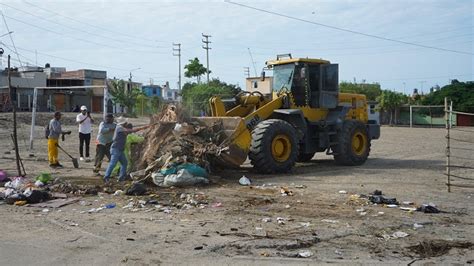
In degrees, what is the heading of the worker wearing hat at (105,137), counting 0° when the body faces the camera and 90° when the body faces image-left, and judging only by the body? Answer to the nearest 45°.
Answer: approximately 270°

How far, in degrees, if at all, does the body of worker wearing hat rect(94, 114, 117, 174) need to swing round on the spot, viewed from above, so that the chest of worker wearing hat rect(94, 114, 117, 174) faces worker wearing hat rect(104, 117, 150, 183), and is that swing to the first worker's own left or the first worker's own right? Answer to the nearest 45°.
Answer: approximately 90° to the first worker's own right

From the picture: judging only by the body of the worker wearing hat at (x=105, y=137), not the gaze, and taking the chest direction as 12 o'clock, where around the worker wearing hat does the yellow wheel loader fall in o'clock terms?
The yellow wheel loader is roughly at 12 o'clock from the worker wearing hat.

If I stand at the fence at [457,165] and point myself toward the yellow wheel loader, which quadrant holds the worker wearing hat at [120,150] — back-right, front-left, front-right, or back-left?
front-left

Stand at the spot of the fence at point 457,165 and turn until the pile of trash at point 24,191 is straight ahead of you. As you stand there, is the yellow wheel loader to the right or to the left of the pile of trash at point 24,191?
right

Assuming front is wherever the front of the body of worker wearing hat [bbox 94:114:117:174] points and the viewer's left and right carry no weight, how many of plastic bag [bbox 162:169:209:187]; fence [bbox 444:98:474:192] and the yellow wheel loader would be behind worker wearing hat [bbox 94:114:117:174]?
0

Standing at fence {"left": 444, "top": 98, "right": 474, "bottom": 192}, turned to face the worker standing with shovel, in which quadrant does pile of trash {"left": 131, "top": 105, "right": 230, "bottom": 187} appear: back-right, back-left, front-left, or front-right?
front-left

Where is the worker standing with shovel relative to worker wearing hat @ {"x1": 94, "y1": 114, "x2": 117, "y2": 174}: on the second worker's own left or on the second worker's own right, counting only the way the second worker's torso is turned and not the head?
on the second worker's own right

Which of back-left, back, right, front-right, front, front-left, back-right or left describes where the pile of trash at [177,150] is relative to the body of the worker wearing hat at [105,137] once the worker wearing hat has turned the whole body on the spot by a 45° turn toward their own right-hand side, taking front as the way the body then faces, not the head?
front

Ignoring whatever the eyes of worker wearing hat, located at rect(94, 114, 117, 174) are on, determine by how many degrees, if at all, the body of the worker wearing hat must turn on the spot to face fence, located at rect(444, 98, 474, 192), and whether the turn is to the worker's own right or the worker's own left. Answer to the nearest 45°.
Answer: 0° — they already face it

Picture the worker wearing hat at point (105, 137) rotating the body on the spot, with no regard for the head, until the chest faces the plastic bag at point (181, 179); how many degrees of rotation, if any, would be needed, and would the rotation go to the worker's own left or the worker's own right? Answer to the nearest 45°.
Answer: approximately 45° to the worker's own right
